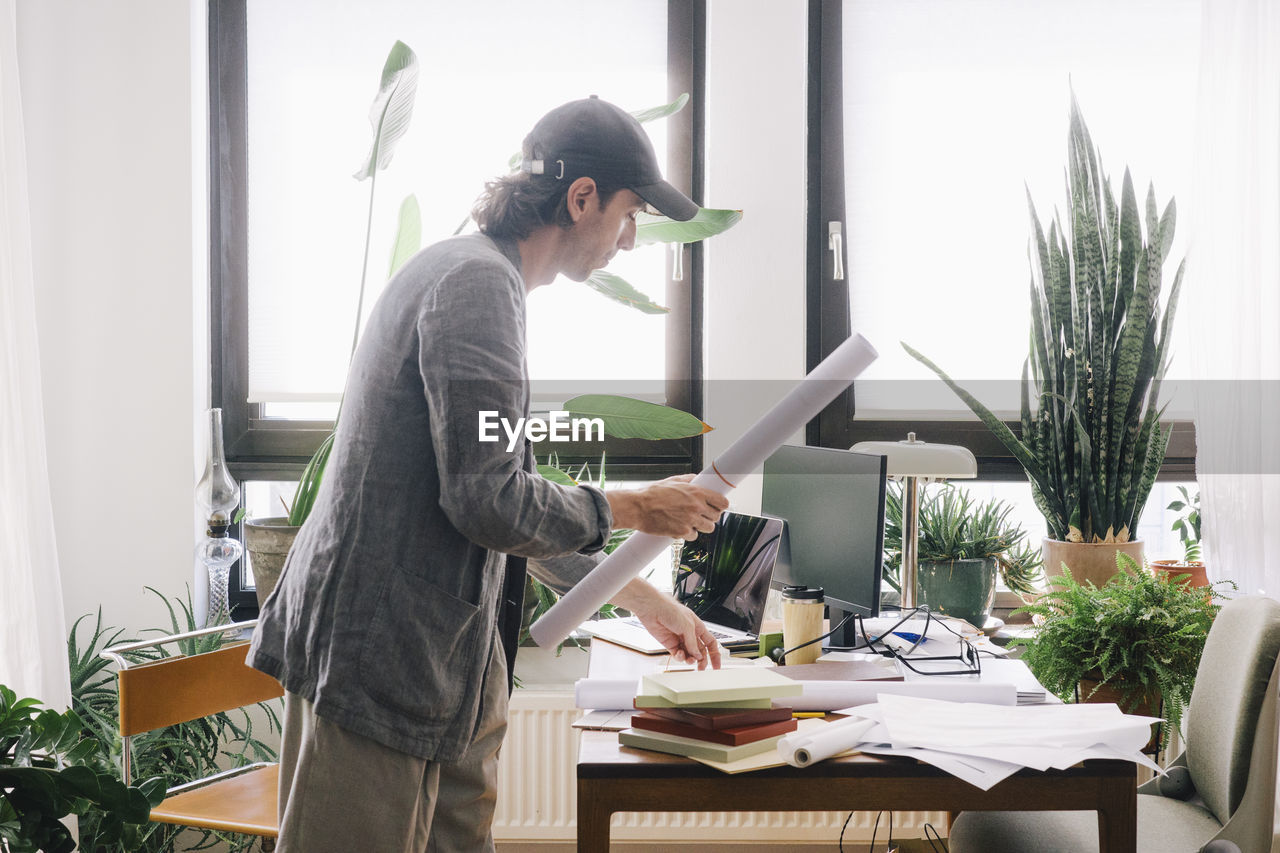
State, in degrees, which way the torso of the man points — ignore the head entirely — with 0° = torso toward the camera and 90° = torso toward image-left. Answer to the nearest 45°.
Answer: approximately 270°

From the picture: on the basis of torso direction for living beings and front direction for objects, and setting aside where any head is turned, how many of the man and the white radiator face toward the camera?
1

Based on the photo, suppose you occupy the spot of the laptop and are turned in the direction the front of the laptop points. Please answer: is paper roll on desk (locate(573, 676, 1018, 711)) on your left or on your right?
on your left

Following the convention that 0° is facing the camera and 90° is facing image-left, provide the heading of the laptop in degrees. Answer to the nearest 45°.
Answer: approximately 45°

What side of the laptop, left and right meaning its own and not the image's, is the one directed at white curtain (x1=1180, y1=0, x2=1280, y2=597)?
back

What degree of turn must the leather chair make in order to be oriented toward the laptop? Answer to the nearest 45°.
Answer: approximately 45° to its left

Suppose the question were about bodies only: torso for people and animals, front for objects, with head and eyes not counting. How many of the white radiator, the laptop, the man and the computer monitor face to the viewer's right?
1

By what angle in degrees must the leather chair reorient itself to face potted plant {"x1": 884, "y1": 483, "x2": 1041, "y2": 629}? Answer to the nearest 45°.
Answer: approximately 45° to its left

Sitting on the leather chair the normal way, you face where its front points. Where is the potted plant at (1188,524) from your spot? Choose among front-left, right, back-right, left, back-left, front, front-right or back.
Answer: front-left

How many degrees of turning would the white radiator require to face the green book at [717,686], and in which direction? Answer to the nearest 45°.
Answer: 0° — it already faces it

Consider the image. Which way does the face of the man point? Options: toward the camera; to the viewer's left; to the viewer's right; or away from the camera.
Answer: to the viewer's right
